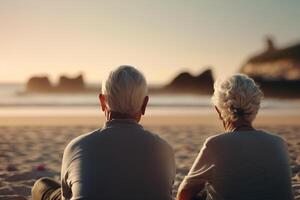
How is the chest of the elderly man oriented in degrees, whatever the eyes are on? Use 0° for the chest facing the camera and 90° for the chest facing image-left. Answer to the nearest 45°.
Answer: approximately 180°

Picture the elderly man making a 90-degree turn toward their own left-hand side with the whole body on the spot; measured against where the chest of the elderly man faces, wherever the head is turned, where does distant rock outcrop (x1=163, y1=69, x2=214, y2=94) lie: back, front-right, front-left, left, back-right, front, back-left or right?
right

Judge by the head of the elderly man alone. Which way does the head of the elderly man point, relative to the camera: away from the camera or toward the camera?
away from the camera
